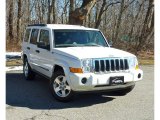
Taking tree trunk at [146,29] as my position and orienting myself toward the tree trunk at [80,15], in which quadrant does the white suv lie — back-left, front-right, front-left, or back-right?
front-left

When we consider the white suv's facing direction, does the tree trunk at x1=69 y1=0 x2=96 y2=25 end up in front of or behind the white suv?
behind

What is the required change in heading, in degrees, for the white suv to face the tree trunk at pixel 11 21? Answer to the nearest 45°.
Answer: approximately 135° to its left

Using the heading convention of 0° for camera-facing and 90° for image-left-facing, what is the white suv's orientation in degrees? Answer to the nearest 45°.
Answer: approximately 315°

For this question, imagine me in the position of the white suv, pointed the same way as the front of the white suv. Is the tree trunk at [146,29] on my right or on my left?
on my left
